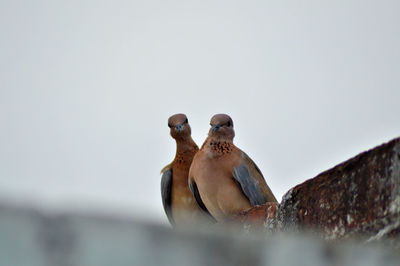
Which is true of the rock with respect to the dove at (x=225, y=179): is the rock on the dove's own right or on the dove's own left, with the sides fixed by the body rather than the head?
on the dove's own left

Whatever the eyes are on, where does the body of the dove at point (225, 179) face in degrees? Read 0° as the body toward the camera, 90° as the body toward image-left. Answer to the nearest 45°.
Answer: approximately 45°

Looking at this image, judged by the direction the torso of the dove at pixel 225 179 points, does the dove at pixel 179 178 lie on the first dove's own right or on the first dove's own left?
on the first dove's own right
